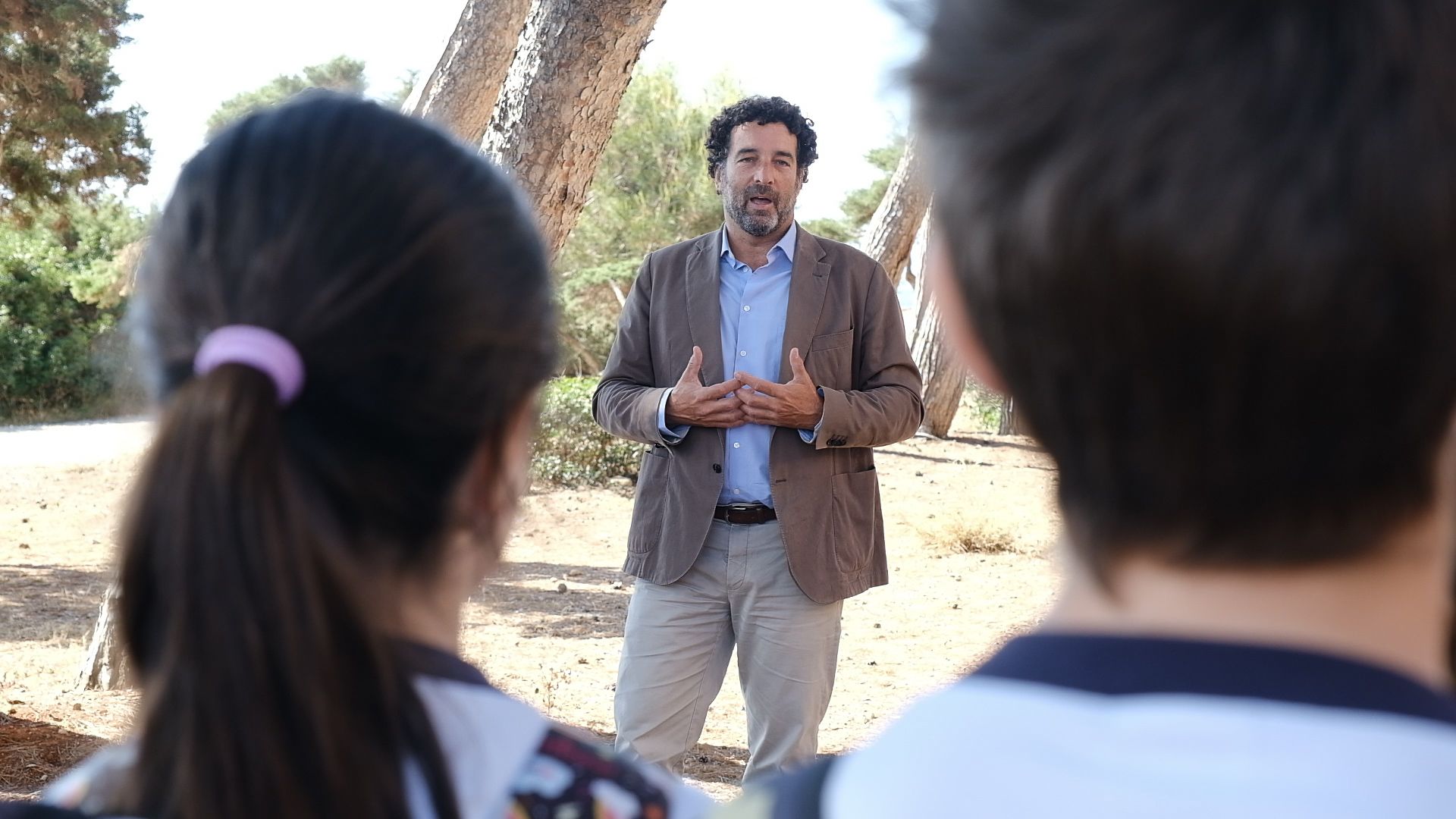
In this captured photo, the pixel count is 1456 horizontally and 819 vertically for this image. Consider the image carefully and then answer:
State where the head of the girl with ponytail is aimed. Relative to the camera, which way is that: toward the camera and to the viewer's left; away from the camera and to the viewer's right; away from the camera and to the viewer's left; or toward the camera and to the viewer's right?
away from the camera and to the viewer's right

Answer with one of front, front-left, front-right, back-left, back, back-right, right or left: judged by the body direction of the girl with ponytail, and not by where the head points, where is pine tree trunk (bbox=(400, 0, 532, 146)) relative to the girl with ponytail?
front-left

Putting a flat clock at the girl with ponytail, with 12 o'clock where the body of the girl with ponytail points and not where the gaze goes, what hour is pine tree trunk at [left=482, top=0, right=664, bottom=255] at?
The pine tree trunk is roughly at 11 o'clock from the girl with ponytail.

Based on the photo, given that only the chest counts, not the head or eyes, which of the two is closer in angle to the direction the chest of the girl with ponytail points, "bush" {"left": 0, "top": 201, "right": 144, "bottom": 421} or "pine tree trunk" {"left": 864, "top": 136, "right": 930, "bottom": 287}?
the pine tree trunk

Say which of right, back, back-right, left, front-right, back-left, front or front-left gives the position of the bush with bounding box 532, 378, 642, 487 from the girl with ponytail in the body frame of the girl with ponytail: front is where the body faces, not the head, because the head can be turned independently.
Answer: front-left

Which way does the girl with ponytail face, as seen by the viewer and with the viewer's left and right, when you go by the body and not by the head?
facing away from the viewer and to the right of the viewer

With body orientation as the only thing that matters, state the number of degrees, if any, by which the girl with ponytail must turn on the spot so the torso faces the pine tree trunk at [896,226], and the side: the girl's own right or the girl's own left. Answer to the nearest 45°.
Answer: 0° — they already face it

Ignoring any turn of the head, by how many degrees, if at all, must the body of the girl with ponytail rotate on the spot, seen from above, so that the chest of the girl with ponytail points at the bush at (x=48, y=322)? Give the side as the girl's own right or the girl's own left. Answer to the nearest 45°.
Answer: approximately 45° to the girl's own left
